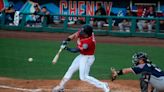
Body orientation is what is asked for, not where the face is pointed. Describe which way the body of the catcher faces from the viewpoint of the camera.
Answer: to the viewer's left

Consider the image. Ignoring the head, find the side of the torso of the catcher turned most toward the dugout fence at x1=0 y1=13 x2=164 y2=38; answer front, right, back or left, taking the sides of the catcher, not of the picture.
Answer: right
